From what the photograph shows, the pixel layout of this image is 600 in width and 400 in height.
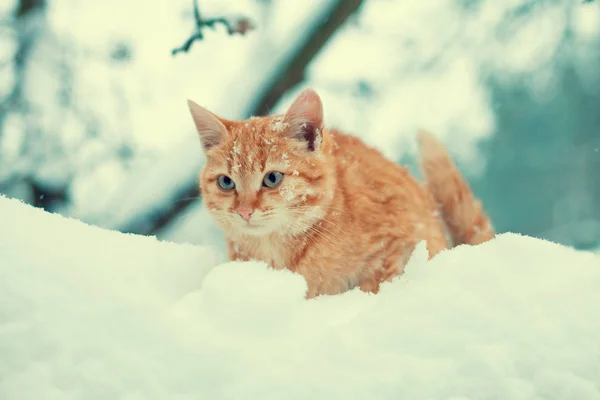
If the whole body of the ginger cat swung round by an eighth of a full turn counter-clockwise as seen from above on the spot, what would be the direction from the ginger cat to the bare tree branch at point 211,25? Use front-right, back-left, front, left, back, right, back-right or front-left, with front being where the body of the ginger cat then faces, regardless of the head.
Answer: back-right

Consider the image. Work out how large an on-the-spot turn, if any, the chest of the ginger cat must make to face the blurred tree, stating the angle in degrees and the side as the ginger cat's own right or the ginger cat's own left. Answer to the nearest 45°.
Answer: approximately 90° to the ginger cat's own right
